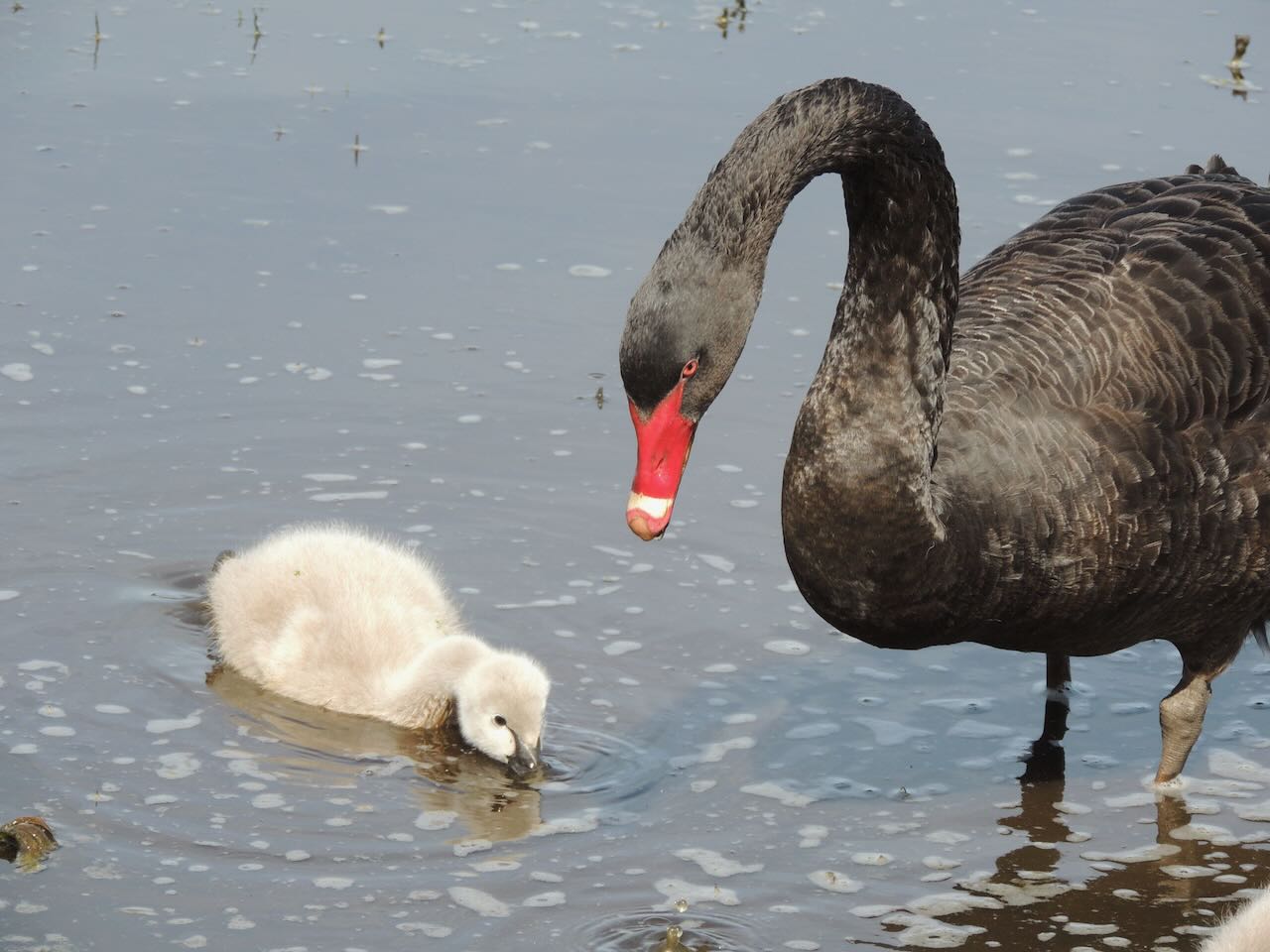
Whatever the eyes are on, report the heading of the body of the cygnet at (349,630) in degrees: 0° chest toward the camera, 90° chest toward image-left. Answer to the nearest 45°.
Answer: approximately 315°

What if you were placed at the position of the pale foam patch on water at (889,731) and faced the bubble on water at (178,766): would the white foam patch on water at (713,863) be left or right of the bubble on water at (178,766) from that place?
left

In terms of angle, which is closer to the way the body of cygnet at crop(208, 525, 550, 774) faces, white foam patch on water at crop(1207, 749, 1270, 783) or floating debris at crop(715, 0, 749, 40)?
the white foam patch on water

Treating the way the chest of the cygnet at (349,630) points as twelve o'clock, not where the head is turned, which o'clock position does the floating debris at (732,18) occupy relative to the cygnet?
The floating debris is roughly at 8 o'clock from the cygnet.

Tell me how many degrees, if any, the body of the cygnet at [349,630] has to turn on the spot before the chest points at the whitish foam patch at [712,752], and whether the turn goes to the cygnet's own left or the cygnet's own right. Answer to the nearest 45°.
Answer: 0° — it already faces it

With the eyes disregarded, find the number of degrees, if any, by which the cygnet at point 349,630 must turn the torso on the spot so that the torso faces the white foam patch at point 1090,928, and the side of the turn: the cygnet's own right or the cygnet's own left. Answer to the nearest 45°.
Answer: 0° — it already faces it

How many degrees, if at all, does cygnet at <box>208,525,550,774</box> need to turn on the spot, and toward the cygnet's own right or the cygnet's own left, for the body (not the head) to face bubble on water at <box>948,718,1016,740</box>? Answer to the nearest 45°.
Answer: approximately 45° to the cygnet's own left

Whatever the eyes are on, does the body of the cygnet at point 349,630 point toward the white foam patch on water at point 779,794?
yes
